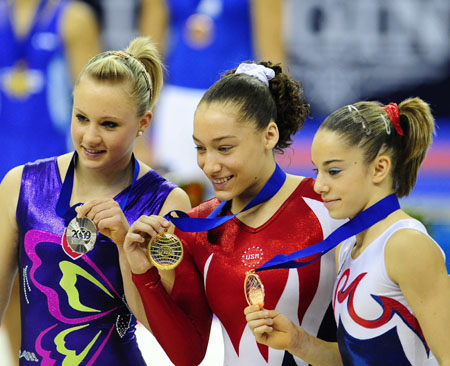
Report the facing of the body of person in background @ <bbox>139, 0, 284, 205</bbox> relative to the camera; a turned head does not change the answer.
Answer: toward the camera

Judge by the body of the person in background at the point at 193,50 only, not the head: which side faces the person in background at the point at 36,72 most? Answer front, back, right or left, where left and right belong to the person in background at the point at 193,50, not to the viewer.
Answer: right

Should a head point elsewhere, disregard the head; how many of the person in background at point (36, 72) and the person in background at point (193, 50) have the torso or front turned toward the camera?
2

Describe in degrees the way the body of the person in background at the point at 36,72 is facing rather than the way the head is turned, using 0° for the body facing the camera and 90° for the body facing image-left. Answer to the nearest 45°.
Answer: approximately 0°

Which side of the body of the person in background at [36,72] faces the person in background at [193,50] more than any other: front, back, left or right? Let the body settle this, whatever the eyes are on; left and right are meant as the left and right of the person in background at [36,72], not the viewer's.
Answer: left

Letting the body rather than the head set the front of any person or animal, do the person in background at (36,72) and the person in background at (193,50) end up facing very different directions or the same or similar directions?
same or similar directions
